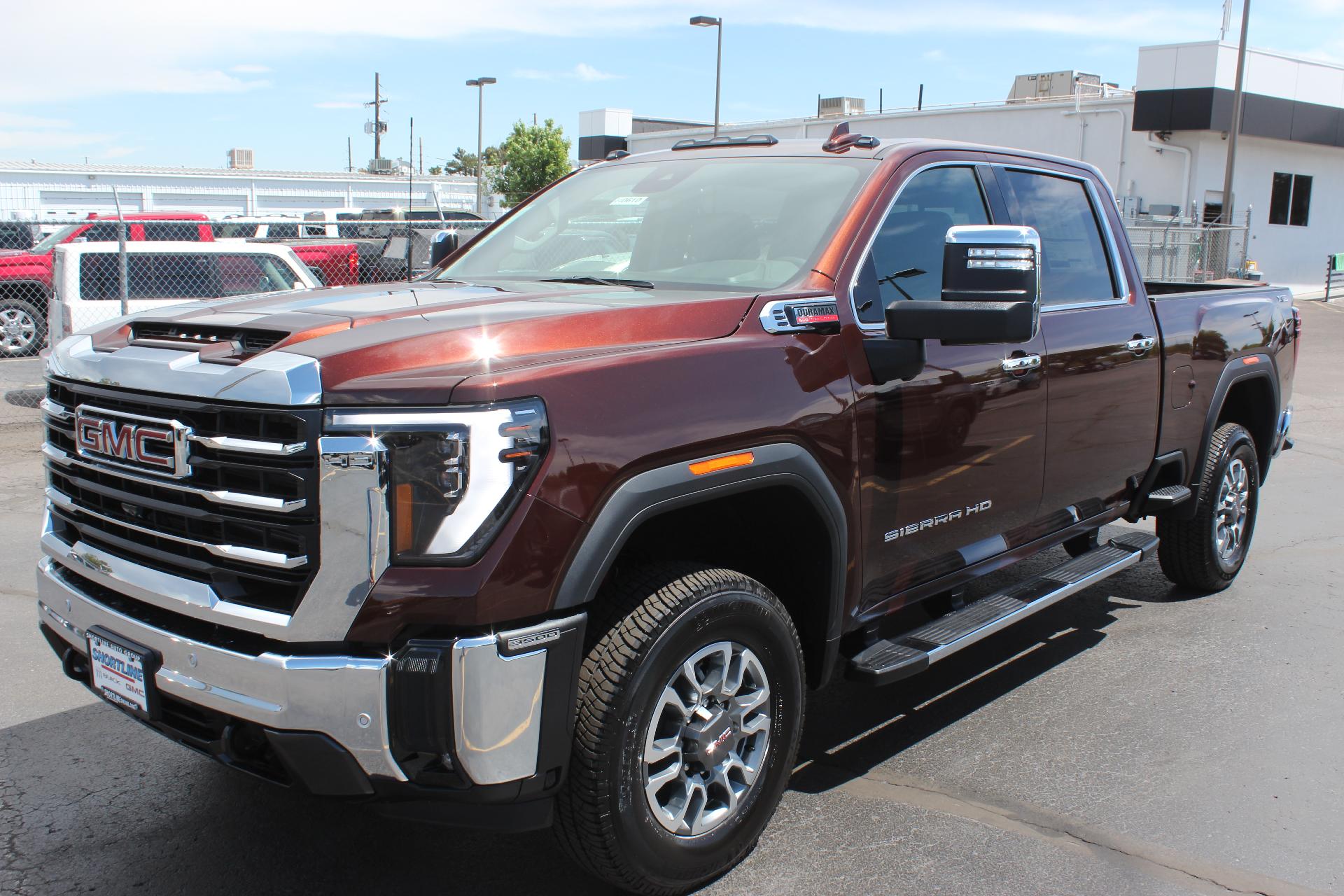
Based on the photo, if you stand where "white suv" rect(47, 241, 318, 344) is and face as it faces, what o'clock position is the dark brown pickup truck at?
The dark brown pickup truck is roughly at 3 o'clock from the white suv.

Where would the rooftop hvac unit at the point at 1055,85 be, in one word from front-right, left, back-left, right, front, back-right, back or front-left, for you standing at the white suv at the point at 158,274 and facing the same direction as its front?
front-left

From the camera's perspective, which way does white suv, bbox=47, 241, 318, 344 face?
to the viewer's right

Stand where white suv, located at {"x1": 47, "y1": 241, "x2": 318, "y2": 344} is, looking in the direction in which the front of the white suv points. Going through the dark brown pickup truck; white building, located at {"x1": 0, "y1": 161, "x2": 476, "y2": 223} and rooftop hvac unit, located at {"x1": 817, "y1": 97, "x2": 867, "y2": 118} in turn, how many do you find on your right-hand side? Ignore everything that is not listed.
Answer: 1

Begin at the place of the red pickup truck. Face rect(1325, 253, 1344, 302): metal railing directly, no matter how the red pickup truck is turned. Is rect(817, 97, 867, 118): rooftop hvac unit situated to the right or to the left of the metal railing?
left

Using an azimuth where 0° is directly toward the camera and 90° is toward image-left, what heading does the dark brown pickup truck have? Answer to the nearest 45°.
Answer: approximately 45°

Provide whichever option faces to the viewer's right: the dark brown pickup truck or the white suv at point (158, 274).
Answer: the white suv

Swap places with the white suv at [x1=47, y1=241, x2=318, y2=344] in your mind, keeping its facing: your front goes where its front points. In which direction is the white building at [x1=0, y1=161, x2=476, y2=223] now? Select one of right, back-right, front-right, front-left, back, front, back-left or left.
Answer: left

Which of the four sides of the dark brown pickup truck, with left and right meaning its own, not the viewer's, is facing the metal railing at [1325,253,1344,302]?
back

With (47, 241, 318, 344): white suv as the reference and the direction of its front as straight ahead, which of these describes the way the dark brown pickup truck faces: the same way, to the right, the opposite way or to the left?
the opposite way

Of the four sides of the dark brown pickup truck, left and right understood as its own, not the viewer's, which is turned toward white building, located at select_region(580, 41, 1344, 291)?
back

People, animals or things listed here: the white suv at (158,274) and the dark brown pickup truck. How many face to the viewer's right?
1
